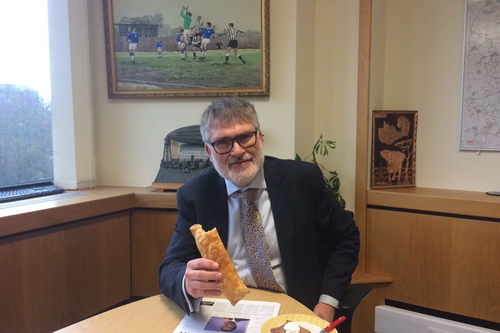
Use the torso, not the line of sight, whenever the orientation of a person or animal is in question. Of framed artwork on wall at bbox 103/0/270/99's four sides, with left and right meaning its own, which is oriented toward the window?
right

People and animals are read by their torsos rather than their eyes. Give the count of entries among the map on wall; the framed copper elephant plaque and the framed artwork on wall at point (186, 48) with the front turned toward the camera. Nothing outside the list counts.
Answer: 3

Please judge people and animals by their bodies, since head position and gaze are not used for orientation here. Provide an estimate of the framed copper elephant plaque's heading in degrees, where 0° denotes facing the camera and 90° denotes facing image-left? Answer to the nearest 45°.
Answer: approximately 0°

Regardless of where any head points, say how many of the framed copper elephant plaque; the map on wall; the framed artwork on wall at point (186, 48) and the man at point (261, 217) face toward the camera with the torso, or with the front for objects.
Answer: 4

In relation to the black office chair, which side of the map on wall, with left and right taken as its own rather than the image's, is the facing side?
front

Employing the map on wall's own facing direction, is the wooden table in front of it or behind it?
in front

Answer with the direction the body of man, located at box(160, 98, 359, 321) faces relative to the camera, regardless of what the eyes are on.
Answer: toward the camera

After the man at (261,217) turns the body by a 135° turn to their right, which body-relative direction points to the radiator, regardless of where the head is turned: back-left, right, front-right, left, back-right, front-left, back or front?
right

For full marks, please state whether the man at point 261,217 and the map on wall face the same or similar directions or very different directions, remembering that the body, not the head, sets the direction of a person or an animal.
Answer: same or similar directions

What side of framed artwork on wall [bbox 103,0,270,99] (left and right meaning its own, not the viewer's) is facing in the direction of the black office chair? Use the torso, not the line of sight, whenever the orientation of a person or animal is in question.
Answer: front

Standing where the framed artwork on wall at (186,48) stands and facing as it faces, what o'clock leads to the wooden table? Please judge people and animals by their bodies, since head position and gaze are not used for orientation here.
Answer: The wooden table is roughly at 12 o'clock from the framed artwork on wall.

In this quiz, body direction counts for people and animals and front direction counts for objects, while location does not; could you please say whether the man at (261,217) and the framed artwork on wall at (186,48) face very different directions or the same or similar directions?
same or similar directions

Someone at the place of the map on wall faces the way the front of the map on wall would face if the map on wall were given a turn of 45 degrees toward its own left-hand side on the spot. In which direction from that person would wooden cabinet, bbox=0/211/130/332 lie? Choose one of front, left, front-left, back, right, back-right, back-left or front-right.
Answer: right

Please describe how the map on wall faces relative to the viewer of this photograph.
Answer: facing the viewer

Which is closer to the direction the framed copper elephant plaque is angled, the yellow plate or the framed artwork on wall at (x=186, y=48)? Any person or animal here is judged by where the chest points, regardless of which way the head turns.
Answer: the yellow plate

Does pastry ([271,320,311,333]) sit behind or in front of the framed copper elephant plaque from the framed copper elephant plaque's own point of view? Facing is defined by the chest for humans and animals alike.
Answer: in front

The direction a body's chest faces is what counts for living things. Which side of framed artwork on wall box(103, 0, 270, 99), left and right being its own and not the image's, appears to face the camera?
front

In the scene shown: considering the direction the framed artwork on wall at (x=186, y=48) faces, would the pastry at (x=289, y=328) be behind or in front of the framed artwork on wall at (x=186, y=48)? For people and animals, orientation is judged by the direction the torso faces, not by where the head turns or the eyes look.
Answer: in front
